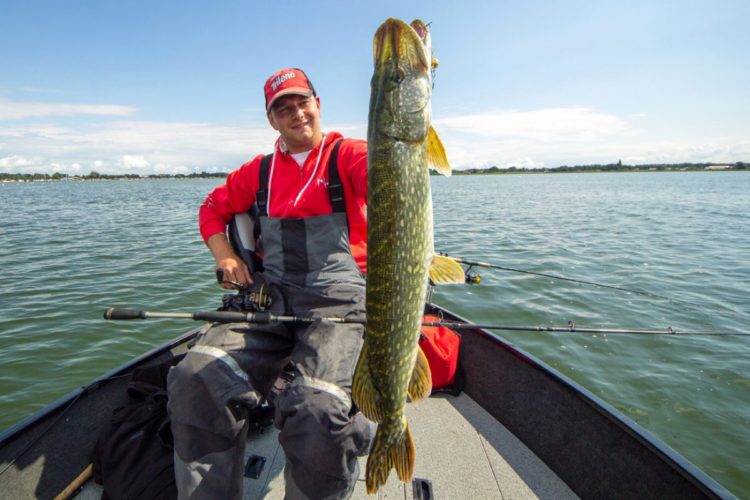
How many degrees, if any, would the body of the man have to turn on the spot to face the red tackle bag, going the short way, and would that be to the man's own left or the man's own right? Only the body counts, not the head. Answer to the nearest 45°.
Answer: approximately 135° to the man's own left

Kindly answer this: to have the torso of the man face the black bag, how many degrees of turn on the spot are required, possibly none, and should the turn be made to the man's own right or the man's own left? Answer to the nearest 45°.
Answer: approximately 90° to the man's own right

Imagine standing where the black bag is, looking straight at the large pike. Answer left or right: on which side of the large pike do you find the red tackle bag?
left

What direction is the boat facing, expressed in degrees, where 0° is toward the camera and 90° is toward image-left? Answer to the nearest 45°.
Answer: approximately 180°

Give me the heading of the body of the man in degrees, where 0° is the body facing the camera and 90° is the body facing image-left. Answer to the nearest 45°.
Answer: approximately 0°
